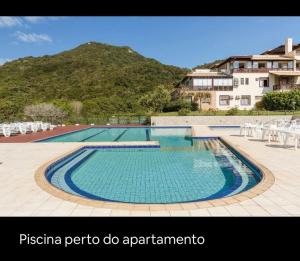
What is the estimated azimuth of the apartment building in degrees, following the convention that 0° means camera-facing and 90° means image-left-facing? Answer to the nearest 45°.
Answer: approximately 0°

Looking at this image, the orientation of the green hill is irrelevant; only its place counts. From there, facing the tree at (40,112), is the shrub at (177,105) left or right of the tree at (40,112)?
left

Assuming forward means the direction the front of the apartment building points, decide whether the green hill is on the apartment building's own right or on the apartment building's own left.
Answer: on the apartment building's own right

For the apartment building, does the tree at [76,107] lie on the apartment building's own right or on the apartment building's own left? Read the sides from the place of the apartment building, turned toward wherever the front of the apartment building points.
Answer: on the apartment building's own right

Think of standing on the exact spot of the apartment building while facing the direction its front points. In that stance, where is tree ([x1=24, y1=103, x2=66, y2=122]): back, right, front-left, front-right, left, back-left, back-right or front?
front-right

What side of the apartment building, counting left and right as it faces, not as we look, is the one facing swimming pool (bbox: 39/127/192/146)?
front

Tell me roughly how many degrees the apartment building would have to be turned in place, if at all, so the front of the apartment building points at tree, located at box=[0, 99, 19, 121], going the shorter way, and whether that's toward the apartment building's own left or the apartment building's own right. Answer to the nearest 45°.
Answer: approximately 45° to the apartment building's own right

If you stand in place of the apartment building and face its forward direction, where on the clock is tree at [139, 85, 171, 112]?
The tree is roughly at 2 o'clock from the apartment building.

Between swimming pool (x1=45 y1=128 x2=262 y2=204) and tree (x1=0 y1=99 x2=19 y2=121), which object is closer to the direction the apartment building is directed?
the swimming pool
